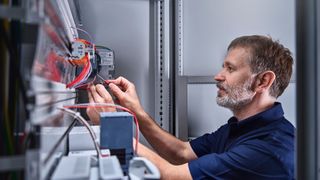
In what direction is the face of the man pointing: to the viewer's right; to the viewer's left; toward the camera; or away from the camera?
to the viewer's left

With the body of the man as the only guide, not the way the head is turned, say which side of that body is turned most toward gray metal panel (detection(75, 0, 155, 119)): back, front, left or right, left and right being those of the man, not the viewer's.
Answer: front

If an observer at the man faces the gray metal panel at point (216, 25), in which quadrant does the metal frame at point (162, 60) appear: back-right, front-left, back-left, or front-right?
front-left

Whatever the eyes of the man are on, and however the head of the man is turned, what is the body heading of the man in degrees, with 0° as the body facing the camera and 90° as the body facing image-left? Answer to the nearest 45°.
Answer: approximately 90°
